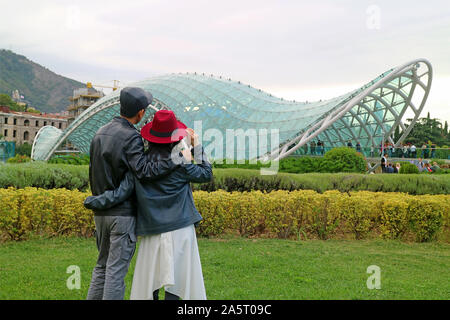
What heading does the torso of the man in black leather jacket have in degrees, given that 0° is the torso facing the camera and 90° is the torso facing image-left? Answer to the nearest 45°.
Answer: approximately 225°

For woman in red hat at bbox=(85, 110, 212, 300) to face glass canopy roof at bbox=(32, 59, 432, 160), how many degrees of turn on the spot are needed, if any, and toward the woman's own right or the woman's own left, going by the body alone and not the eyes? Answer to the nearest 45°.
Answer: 0° — they already face it

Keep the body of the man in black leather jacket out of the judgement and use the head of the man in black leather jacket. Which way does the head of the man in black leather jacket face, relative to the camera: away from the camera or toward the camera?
away from the camera

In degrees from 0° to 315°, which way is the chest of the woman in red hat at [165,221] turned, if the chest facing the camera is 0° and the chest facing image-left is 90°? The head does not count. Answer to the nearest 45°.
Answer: approximately 180°

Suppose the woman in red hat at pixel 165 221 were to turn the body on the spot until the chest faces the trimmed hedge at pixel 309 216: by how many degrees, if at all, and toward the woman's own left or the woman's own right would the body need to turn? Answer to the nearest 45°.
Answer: approximately 45° to the woman's own right

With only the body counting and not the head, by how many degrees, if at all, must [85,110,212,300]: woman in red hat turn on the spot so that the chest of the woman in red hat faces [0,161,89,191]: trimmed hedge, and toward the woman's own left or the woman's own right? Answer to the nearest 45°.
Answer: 0° — they already face it

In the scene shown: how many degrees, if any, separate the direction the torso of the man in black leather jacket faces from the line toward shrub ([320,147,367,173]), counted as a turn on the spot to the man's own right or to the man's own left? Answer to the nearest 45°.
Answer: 0° — they already face it

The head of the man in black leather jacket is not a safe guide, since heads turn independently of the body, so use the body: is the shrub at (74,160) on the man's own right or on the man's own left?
on the man's own left
